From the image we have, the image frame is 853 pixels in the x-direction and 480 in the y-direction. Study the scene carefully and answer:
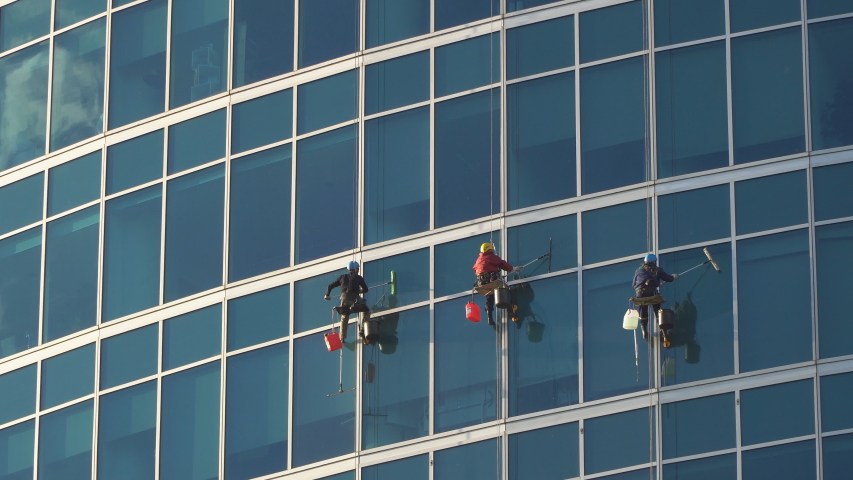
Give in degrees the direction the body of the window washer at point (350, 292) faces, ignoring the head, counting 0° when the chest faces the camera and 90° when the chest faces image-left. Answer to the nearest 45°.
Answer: approximately 225°

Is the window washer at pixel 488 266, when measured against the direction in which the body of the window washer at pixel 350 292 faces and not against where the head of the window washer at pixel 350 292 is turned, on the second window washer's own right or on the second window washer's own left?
on the second window washer's own right

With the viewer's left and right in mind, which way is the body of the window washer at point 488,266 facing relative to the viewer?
facing away from the viewer and to the right of the viewer

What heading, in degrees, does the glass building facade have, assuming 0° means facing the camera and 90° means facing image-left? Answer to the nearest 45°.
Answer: approximately 45°

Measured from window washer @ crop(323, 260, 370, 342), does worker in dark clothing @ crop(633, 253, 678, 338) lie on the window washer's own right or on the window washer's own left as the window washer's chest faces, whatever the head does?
on the window washer's own right

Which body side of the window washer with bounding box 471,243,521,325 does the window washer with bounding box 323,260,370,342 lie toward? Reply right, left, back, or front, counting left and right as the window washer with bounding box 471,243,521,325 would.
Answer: left
